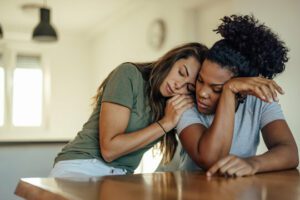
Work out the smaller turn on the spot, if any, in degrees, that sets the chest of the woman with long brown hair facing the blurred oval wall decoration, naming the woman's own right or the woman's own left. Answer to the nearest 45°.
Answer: approximately 135° to the woman's own left

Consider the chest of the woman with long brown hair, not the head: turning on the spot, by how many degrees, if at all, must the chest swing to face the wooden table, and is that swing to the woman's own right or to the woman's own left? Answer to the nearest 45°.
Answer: approximately 45° to the woman's own right

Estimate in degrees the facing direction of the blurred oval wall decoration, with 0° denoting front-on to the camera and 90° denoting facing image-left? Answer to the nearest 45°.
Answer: approximately 45°

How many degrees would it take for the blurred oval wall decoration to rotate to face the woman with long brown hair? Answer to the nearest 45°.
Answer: approximately 45° to its left

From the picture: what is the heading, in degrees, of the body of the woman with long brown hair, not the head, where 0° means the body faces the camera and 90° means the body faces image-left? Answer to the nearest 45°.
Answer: approximately 315°

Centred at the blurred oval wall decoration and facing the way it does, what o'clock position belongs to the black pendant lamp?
The black pendant lamp is roughly at 1 o'clock from the blurred oval wall decoration.

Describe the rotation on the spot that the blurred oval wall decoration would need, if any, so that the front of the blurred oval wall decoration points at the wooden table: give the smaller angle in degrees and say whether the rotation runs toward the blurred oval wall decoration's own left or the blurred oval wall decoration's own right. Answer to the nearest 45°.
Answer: approximately 45° to the blurred oval wall decoration's own left
